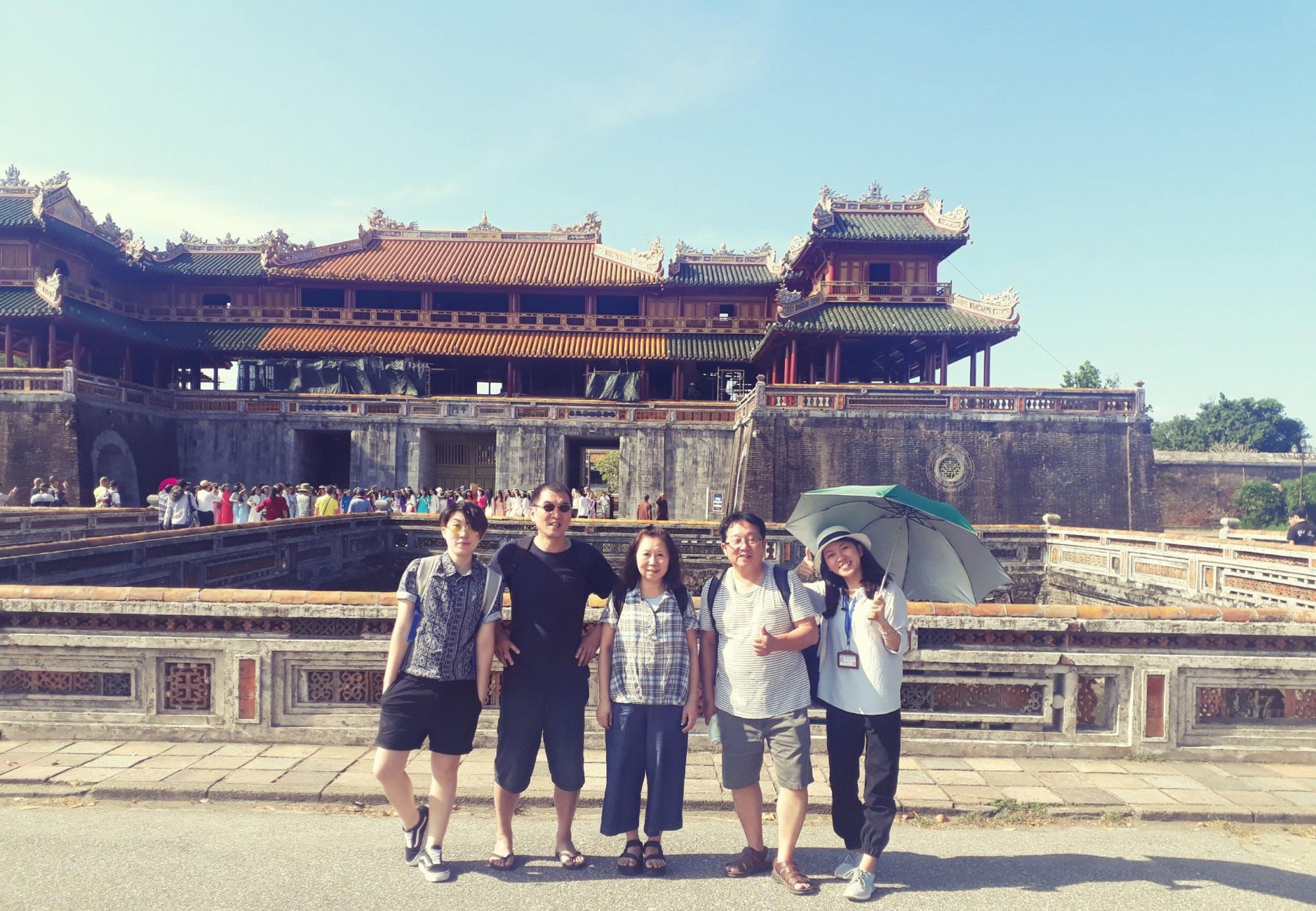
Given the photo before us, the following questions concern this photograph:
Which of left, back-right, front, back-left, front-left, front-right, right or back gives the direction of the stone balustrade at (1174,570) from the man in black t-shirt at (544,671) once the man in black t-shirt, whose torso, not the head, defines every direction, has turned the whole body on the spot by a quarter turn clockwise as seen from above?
back-right

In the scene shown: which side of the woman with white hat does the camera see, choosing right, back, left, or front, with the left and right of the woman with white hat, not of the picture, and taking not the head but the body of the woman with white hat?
front

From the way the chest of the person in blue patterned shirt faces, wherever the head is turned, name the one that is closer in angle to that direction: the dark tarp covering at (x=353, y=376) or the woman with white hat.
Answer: the woman with white hat

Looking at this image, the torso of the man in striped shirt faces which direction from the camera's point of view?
toward the camera

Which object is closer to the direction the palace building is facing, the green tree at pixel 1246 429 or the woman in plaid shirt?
the woman in plaid shirt

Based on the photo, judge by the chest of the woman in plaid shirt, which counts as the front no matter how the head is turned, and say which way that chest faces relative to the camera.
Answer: toward the camera

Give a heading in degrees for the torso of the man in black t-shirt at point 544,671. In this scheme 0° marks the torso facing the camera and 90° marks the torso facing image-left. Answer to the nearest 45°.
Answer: approximately 0°

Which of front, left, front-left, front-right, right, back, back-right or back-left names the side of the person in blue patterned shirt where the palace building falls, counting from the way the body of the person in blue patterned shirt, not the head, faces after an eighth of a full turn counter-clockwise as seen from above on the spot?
back-left

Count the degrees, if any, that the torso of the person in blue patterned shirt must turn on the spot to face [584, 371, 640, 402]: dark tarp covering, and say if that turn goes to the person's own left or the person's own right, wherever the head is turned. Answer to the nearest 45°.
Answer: approximately 180°
